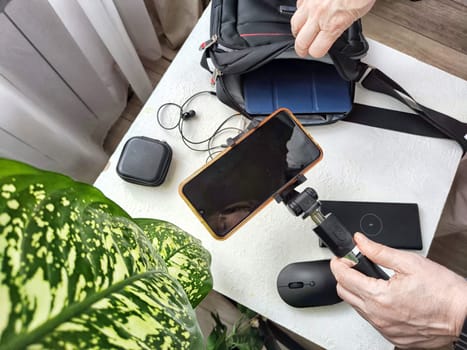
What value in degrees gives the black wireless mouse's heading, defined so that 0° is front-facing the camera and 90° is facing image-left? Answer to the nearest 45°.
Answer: approximately 90°
